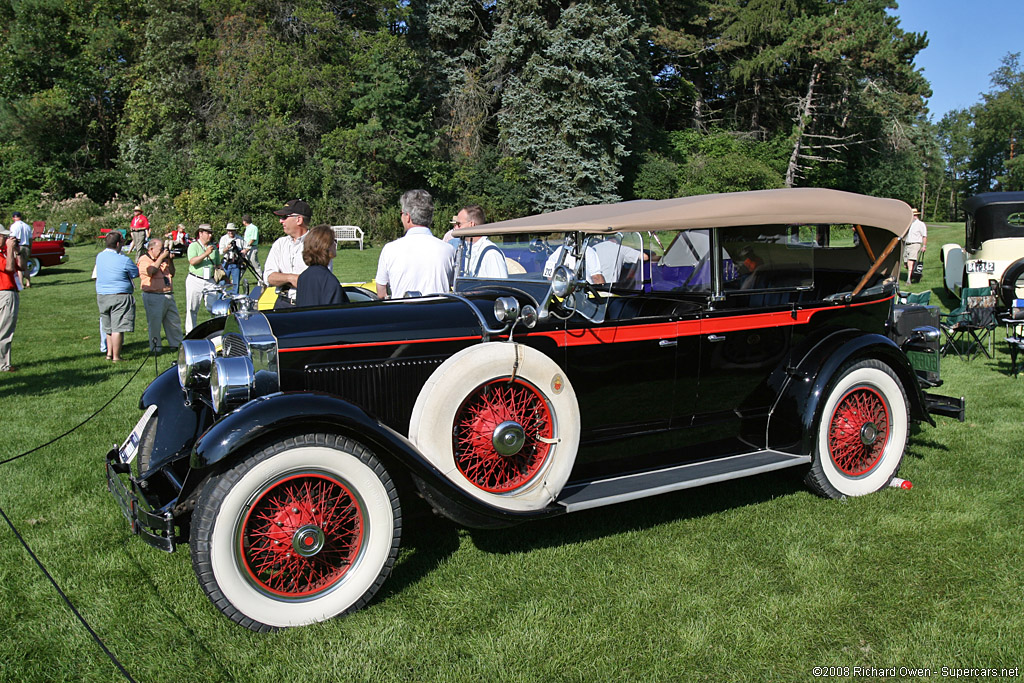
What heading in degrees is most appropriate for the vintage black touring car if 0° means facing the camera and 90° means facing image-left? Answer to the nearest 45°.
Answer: approximately 45°

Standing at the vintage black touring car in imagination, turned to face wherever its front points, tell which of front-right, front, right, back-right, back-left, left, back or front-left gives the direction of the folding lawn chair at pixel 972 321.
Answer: back

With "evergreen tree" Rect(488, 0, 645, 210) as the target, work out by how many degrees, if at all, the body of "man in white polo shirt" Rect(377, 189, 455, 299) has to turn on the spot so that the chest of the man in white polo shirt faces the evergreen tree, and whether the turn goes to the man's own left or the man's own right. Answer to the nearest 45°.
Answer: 0° — they already face it

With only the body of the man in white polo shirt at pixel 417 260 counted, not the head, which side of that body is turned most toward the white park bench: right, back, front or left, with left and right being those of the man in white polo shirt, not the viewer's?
front

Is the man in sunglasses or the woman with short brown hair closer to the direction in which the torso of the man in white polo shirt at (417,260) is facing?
the man in sunglasses

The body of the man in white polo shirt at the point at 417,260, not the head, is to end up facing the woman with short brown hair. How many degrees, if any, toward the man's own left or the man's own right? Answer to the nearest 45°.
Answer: approximately 135° to the man's own left

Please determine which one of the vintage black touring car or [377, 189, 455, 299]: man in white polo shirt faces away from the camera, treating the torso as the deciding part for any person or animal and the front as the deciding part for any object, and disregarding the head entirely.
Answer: the man in white polo shirt

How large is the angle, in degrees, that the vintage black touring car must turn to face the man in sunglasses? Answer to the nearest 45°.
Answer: approximately 90° to its right

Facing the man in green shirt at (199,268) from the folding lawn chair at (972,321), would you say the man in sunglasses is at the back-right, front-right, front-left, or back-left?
front-left

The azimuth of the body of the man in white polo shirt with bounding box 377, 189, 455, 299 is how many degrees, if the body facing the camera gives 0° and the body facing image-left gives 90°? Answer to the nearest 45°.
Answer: approximately 180°

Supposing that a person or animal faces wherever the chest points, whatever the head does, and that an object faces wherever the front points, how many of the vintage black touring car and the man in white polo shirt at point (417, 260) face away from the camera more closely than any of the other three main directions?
1

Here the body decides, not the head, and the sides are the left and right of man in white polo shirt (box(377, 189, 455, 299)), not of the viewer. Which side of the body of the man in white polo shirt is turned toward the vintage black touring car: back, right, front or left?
back

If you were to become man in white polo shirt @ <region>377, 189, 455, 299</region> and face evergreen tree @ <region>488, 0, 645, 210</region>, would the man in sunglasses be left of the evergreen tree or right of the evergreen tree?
left

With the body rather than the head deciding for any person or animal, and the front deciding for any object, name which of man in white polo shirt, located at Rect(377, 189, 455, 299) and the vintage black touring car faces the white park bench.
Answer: the man in white polo shirt
